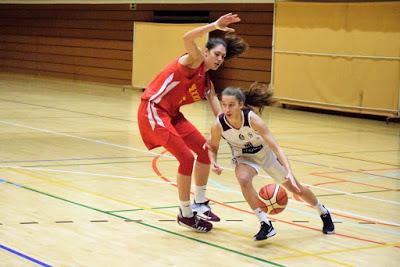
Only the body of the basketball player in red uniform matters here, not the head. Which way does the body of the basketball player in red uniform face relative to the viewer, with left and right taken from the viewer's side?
facing the viewer and to the right of the viewer

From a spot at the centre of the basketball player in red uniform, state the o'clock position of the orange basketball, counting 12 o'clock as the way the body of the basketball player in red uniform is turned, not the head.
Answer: The orange basketball is roughly at 11 o'clock from the basketball player in red uniform.

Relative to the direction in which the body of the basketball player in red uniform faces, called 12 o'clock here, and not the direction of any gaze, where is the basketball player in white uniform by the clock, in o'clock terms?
The basketball player in white uniform is roughly at 11 o'clock from the basketball player in red uniform.

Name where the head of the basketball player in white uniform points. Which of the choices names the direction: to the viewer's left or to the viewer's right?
to the viewer's left
